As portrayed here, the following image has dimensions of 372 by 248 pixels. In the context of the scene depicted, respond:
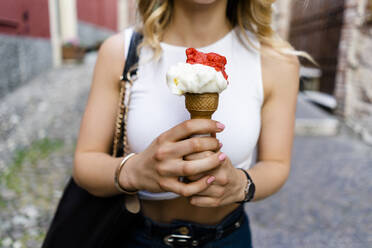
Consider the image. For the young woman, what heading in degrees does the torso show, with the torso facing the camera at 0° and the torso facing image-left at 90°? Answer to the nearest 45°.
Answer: approximately 0°
